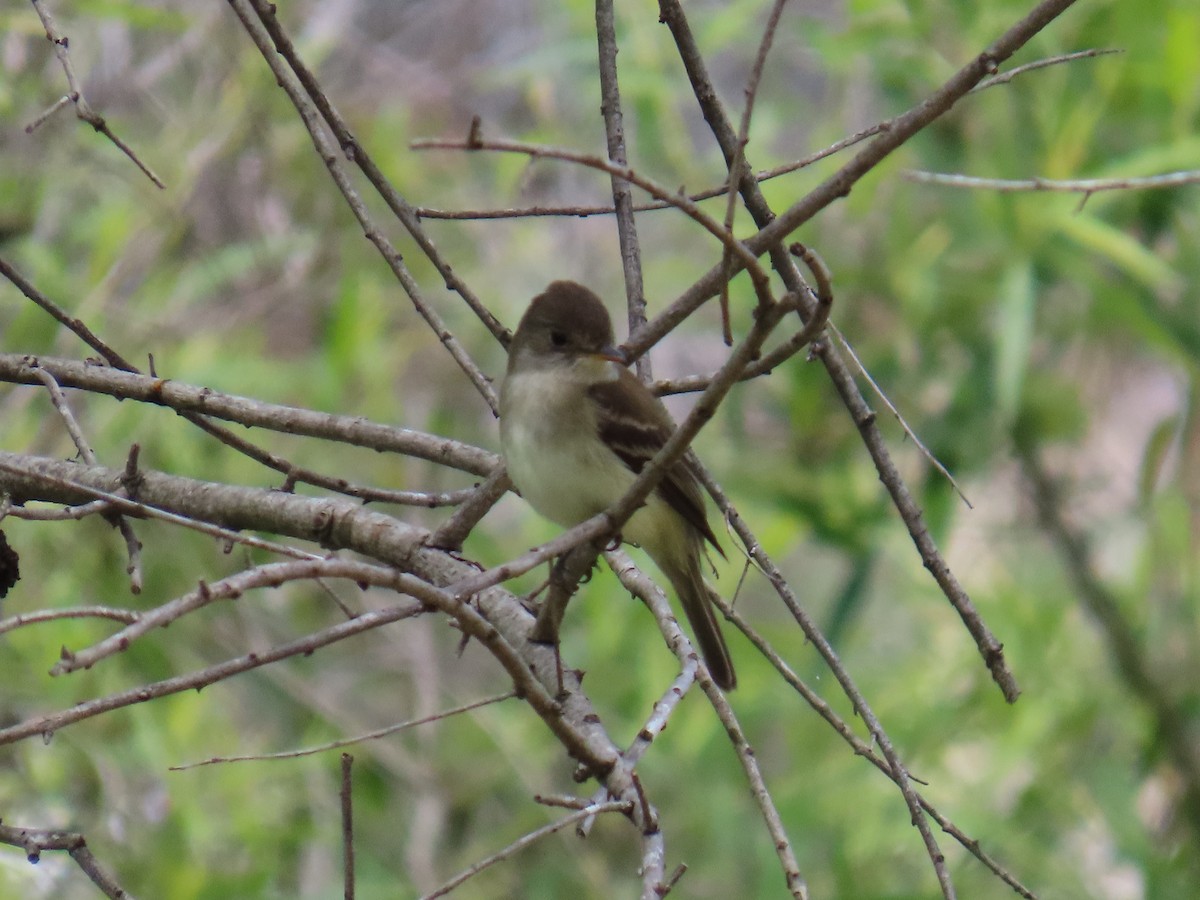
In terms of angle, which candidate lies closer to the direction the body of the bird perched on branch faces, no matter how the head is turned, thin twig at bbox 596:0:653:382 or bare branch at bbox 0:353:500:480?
the bare branch

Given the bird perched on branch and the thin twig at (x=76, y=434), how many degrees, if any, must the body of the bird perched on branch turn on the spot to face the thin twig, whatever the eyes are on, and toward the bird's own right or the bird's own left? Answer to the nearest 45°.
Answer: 0° — it already faces it

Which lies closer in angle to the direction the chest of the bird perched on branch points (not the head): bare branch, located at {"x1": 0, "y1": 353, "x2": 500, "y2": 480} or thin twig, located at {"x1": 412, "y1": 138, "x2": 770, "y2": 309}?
the bare branch

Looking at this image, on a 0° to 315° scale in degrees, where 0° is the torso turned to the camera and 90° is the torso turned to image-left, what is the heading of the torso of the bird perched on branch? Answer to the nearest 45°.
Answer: approximately 45°
